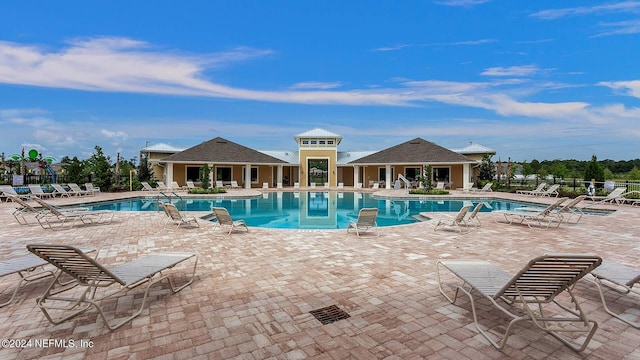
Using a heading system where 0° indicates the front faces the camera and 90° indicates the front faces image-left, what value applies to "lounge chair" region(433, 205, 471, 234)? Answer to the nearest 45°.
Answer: approximately 90°

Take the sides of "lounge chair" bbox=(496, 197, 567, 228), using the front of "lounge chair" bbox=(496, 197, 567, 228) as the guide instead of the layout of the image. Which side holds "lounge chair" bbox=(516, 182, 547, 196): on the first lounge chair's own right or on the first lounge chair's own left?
on the first lounge chair's own right

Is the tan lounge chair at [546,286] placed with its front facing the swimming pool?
yes

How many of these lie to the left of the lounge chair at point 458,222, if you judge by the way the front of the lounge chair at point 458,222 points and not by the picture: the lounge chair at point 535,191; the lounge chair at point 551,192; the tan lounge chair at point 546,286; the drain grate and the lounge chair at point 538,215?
2

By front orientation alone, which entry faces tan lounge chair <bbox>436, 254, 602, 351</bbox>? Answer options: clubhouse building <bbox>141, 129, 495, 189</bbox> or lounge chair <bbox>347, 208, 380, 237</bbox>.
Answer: the clubhouse building

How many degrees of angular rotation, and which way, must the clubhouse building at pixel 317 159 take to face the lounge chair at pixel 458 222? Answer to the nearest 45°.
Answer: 0° — it already faces it

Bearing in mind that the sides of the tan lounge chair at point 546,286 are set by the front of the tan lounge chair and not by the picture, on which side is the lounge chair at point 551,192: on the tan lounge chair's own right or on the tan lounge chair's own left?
on the tan lounge chair's own right

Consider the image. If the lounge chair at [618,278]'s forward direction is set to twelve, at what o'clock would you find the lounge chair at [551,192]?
the lounge chair at [551,192] is roughly at 1 o'clock from the lounge chair at [618,278].

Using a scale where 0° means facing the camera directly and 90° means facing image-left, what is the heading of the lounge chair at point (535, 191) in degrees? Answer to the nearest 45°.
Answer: approximately 90°

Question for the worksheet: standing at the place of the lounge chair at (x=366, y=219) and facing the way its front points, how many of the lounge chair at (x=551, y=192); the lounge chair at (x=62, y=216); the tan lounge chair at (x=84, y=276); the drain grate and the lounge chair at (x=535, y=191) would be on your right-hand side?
2

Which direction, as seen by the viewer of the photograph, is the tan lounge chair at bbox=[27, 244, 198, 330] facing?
facing away from the viewer and to the right of the viewer

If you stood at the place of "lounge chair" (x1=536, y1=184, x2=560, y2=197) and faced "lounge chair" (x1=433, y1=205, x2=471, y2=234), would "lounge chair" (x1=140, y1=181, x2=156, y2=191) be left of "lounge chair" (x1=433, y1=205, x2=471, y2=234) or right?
right
